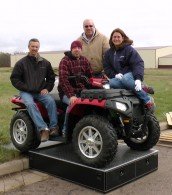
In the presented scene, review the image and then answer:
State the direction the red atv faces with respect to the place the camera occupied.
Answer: facing the viewer and to the right of the viewer

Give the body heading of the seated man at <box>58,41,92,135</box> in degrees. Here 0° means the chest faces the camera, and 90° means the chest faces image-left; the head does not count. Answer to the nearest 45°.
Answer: approximately 315°

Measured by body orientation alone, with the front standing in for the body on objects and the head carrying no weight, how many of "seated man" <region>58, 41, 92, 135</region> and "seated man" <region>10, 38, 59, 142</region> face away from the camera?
0

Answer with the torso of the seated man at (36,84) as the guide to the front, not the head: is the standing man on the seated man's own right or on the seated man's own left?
on the seated man's own left

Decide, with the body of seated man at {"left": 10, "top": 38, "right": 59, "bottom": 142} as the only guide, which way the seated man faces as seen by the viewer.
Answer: toward the camera
